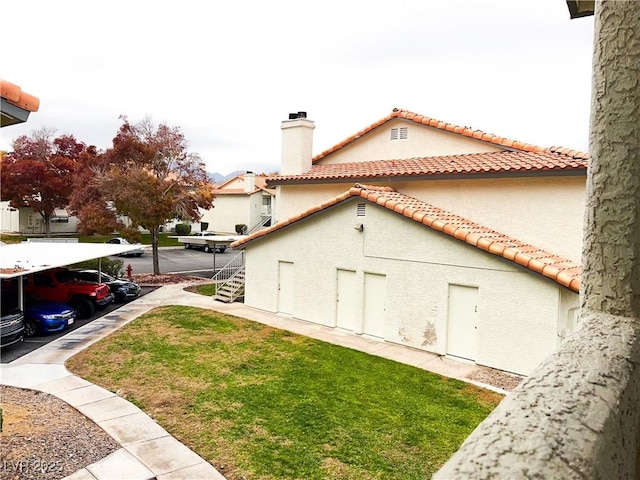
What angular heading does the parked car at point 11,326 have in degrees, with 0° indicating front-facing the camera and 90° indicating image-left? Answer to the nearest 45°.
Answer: approximately 315°

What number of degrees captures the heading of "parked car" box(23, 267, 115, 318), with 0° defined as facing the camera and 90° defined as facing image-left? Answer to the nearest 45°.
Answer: approximately 315°

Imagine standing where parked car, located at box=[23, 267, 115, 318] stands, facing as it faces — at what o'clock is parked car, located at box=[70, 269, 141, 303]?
parked car, located at box=[70, 269, 141, 303] is roughly at 9 o'clock from parked car, located at box=[23, 267, 115, 318].

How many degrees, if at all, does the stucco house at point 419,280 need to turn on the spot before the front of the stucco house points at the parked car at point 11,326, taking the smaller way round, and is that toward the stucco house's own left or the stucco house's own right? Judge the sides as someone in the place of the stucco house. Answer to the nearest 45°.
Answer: approximately 45° to the stucco house's own right

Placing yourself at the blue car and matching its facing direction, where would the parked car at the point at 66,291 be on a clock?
The parked car is roughly at 8 o'clock from the blue car.

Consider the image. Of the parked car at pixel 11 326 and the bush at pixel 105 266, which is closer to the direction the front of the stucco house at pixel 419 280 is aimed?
the parked car

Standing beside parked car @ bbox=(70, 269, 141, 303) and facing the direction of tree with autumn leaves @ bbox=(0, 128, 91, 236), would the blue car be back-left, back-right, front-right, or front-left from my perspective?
back-left

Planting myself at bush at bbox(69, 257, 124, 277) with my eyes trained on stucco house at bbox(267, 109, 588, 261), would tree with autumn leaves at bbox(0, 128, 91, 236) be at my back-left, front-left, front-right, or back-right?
back-left

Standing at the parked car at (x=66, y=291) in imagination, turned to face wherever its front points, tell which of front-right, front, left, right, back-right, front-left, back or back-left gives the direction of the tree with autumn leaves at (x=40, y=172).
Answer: back-left
